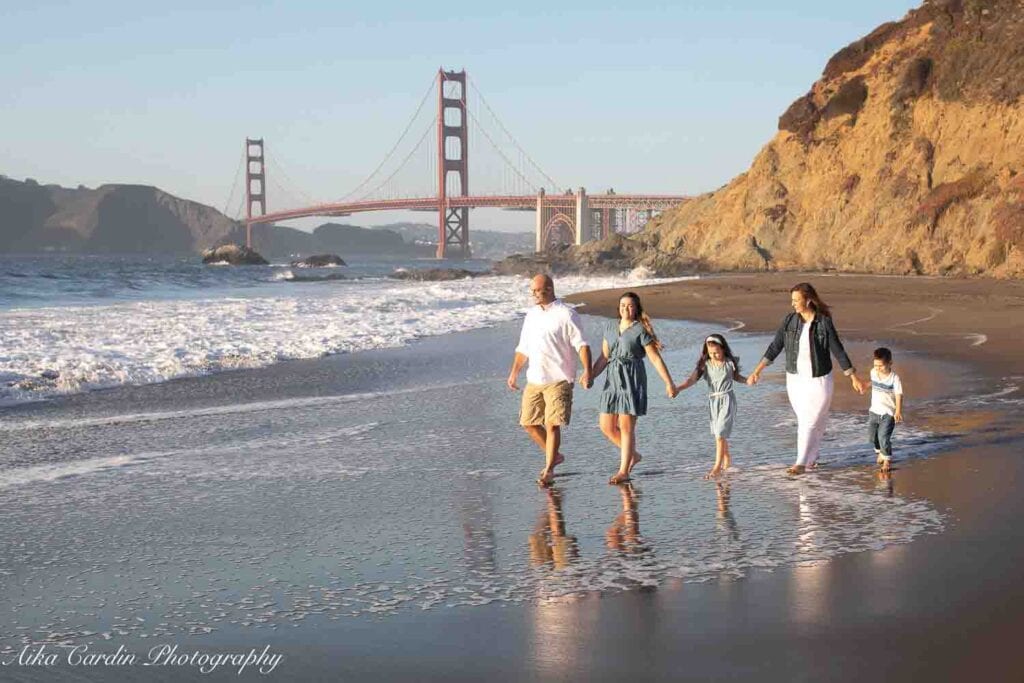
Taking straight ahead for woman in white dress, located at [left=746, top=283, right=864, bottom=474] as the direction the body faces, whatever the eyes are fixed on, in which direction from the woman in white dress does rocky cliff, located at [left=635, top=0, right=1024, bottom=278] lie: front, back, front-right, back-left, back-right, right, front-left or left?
back-right

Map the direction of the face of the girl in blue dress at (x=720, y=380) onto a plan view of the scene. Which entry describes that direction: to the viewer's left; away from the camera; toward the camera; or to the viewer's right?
toward the camera

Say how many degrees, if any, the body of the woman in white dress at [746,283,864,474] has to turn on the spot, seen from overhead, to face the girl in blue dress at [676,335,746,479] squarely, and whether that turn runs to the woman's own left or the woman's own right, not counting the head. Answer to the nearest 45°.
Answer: approximately 45° to the woman's own right

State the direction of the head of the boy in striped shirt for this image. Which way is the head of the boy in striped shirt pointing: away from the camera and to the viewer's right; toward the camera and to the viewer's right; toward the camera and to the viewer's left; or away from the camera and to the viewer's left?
toward the camera and to the viewer's left

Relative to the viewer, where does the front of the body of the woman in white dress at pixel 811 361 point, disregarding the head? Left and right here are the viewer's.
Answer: facing the viewer and to the left of the viewer

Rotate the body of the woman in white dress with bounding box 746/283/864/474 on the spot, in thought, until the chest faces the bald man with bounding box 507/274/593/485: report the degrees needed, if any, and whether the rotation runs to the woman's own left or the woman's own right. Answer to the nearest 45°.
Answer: approximately 45° to the woman's own right

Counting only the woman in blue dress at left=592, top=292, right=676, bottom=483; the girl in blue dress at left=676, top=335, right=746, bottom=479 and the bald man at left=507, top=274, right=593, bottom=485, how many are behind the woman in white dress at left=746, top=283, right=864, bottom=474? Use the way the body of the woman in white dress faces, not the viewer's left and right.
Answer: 0

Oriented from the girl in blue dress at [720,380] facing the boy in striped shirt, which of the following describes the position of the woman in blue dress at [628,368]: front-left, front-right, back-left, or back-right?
back-right
